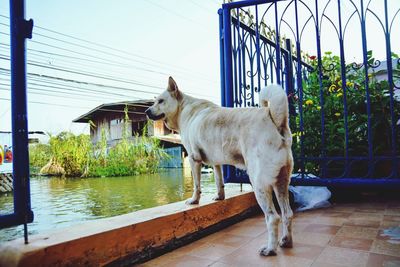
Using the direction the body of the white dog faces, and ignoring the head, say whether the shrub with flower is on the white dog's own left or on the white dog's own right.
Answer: on the white dog's own right

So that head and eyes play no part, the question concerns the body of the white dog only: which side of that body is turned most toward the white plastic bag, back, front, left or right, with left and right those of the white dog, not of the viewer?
right

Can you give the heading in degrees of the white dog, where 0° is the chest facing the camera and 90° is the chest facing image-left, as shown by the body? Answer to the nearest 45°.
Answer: approximately 135°

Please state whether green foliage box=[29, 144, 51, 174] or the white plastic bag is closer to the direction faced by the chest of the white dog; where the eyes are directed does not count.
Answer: the green foliage

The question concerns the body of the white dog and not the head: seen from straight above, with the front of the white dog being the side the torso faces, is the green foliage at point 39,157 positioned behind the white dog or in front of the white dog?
in front

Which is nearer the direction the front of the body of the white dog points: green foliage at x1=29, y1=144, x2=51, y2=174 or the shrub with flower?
the green foliage
